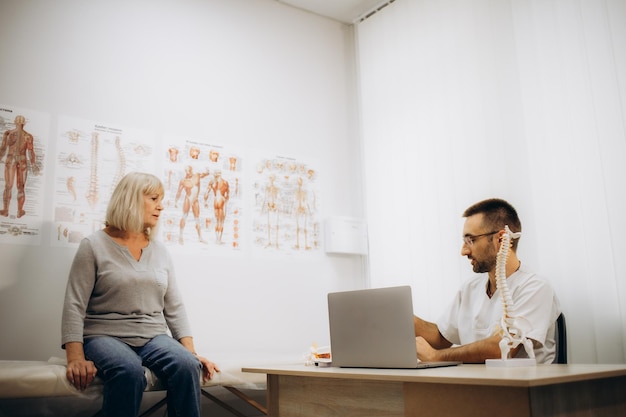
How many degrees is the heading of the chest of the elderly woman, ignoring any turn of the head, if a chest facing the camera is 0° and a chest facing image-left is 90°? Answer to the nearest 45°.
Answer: approximately 315°

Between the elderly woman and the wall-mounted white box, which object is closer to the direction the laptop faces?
the wall-mounted white box

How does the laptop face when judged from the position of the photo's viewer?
facing away from the viewer and to the right of the viewer

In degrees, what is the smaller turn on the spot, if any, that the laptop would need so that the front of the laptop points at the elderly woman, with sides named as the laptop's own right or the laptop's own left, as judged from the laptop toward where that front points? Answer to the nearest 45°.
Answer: approximately 90° to the laptop's own left

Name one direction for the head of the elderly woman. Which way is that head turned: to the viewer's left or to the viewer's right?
to the viewer's right

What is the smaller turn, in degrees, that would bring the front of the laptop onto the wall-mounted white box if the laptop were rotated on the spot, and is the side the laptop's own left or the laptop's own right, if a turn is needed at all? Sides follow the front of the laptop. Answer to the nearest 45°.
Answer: approximately 45° to the laptop's own left

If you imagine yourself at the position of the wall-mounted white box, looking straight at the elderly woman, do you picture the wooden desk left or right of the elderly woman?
left

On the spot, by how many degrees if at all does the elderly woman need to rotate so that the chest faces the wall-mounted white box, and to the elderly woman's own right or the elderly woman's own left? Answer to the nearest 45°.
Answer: approximately 90° to the elderly woman's own left

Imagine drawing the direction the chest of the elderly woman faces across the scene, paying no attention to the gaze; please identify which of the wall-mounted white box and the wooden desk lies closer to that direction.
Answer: the wooden desk
